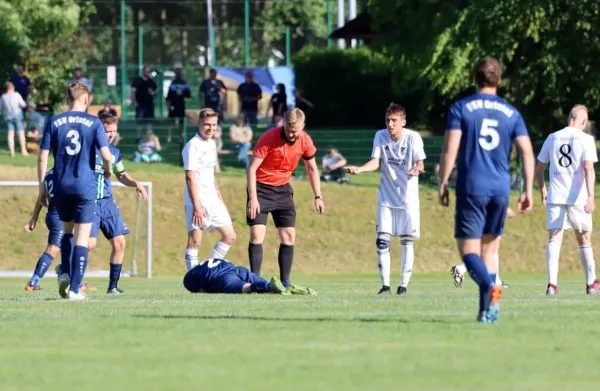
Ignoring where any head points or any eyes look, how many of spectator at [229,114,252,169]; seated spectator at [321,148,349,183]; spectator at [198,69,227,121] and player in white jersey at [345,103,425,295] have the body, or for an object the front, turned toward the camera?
4

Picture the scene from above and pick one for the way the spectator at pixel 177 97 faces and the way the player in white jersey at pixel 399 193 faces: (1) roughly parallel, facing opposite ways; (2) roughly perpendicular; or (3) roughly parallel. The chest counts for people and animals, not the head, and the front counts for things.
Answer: roughly parallel

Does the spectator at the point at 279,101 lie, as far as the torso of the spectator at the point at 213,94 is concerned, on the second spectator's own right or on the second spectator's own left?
on the second spectator's own left

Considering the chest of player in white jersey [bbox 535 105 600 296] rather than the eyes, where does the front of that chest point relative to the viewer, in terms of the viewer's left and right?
facing away from the viewer

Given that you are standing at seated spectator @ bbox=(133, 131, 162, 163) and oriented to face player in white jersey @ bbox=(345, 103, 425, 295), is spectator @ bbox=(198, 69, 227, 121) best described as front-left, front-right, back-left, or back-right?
back-left

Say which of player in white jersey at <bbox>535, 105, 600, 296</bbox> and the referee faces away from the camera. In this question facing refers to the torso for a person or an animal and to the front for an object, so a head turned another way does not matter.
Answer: the player in white jersey

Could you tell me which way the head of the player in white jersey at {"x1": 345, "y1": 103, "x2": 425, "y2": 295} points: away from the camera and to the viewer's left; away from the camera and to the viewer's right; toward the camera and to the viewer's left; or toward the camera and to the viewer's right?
toward the camera and to the viewer's left

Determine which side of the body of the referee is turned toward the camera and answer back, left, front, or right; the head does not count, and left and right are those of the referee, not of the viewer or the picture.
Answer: front

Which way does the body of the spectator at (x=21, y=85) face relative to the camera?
toward the camera

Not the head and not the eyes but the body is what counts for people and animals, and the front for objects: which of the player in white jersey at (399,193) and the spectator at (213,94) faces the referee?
the spectator

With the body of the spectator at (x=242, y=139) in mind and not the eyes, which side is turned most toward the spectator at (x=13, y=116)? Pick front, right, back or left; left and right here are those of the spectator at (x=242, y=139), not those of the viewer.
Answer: right

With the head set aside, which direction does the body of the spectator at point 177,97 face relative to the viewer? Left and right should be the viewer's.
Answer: facing the viewer
